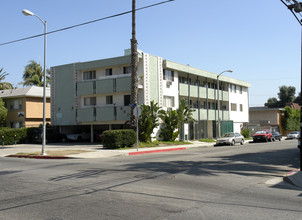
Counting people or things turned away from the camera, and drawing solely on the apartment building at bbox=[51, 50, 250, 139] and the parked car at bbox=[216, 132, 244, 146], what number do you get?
0

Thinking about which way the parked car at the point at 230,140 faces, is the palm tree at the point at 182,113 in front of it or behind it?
in front

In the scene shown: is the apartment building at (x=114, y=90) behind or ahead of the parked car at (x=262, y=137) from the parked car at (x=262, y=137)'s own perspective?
ahead

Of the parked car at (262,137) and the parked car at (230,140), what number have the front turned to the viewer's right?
0

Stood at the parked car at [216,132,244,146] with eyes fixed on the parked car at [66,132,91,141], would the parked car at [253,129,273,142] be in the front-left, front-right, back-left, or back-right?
back-right

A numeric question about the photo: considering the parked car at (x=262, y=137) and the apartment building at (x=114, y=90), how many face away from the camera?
0

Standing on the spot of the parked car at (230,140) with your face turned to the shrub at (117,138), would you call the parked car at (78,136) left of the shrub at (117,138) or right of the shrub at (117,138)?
right

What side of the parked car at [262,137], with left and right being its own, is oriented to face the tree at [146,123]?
front

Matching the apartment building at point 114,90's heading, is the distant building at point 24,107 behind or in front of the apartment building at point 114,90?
behind

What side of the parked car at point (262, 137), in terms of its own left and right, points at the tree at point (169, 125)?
front
